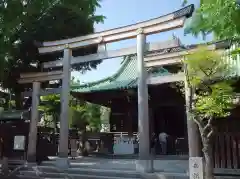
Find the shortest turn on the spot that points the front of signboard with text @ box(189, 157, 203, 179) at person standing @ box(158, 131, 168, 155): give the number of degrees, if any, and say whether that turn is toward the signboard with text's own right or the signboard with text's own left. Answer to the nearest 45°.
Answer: approximately 180°

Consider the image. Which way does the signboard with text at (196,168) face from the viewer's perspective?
toward the camera

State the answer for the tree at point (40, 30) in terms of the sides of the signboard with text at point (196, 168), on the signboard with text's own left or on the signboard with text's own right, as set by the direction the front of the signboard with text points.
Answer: on the signboard with text's own right

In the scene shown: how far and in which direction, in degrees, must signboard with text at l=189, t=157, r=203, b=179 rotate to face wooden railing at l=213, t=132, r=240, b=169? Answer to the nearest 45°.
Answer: approximately 135° to its left
